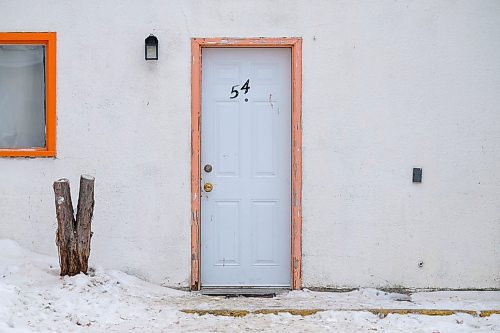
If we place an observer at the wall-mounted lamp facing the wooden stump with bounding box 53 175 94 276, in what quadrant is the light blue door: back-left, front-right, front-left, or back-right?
back-left

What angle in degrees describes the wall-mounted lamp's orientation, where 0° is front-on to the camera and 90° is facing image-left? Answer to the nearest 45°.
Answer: approximately 0°

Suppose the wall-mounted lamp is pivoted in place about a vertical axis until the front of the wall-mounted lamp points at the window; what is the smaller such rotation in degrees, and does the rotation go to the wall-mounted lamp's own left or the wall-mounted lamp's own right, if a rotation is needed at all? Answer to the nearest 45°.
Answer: approximately 90° to the wall-mounted lamp's own right

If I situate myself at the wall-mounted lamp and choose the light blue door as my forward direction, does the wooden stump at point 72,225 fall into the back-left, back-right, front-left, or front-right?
back-right
